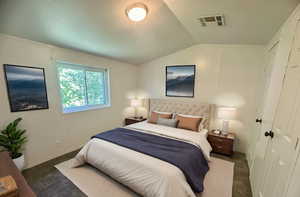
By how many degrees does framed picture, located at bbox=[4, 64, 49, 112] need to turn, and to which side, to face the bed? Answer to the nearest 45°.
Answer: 0° — it already faces it

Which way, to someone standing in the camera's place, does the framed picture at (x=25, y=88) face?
facing the viewer and to the right of the viewer

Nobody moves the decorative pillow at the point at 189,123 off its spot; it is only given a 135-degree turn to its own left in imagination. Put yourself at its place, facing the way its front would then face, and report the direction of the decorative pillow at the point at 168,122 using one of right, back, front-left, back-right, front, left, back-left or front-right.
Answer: back

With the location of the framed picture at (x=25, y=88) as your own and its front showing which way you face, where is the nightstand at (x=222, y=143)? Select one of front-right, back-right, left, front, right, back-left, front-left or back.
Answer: front

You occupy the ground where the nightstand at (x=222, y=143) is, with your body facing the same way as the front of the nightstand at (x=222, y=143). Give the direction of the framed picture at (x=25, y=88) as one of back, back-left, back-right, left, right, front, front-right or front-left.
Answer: front

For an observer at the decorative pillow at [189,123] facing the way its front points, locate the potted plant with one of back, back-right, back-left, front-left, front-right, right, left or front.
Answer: front

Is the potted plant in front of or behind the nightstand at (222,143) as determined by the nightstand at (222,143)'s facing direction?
in front

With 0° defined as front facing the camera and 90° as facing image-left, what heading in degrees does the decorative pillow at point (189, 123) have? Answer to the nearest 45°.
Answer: approximately 45°

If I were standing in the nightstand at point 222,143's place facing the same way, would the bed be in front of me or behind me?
in front

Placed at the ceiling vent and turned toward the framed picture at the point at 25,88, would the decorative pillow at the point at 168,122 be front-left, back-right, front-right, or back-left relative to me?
front-right

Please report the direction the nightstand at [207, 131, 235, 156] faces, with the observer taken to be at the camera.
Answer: facing the viewer and to the left of the viewer
